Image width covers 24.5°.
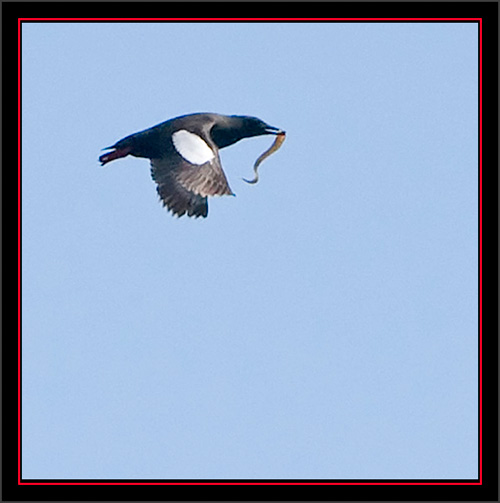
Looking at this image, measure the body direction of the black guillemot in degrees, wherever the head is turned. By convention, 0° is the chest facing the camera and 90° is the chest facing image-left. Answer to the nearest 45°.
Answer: approximately 270°
